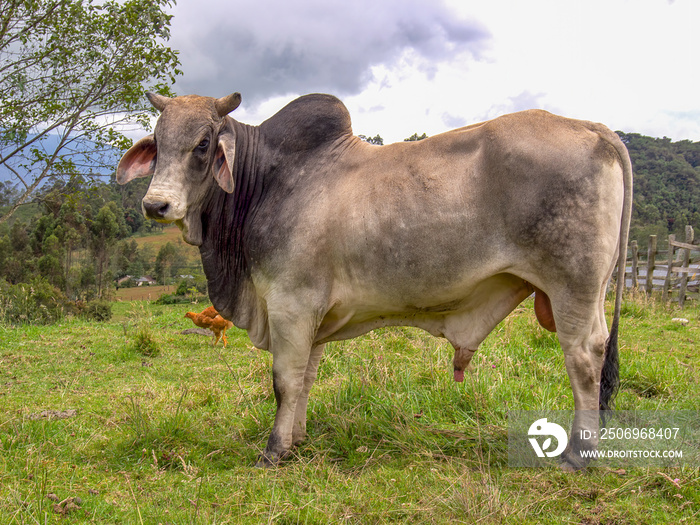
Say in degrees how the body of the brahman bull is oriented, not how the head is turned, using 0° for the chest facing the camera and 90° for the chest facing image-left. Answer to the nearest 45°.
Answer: approximately 90°

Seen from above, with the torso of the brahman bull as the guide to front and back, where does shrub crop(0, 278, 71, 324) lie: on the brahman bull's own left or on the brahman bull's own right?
on the brahman bull's own right

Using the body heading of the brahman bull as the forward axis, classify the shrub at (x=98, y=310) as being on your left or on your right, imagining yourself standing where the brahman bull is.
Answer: on your right

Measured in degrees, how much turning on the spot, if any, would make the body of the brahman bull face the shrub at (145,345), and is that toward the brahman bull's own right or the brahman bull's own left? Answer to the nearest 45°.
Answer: approximately 45° to the brahman bull's own right

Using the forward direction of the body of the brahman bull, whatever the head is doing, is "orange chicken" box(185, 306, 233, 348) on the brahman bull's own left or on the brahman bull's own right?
on the brahman bull's own right

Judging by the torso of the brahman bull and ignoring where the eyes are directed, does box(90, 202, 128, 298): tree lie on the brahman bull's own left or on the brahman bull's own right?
on the brahman bull's own right
